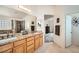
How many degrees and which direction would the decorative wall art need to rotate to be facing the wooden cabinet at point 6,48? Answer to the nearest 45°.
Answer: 0° — it already faces it

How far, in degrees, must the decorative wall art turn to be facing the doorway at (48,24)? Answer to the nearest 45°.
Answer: approximately 45° to its right
